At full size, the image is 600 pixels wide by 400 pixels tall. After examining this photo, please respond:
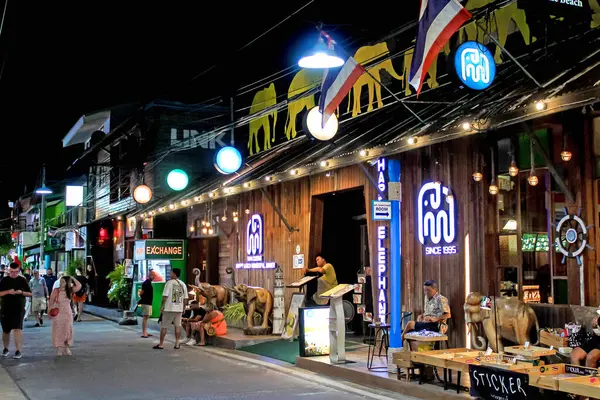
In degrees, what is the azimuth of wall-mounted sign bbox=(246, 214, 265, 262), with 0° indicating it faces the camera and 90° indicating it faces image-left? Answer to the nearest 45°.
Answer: approximately 45°

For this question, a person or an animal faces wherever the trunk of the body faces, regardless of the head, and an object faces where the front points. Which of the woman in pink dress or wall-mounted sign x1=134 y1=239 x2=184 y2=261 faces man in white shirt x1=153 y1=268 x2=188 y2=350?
the wall-mounted sign

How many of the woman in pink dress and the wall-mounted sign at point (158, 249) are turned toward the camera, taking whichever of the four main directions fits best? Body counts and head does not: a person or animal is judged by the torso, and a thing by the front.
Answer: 2

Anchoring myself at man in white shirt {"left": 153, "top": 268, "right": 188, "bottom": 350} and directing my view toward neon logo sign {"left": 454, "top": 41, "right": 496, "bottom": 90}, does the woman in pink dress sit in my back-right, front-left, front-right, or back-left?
back-right

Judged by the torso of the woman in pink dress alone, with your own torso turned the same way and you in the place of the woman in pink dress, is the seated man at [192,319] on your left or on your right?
on your left

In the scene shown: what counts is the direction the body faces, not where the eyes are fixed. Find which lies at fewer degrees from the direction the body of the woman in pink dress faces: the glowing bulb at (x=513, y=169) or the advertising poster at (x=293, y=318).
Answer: the glowing bulb

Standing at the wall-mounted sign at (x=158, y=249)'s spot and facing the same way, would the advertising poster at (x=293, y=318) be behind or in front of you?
in front

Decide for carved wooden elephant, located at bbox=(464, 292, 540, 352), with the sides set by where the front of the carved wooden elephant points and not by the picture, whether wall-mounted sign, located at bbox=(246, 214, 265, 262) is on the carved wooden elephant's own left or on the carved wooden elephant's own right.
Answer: on the carved wooden elephant's own right
